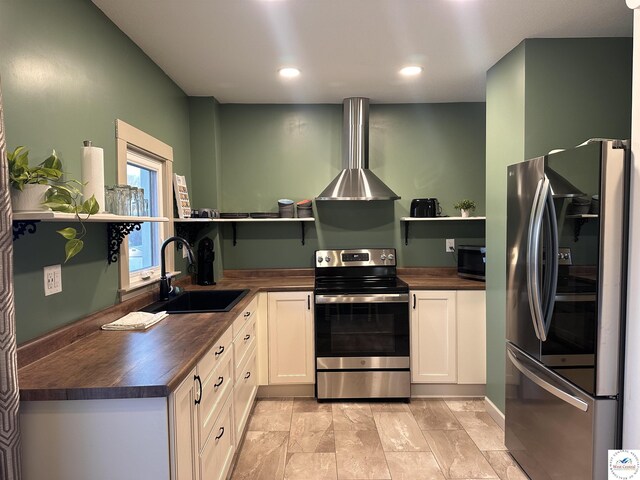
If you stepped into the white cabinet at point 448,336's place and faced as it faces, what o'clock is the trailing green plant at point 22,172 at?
The trailing green plant is roughly at 1 o'clock from the white cabinet.

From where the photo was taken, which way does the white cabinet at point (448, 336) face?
toward the camera

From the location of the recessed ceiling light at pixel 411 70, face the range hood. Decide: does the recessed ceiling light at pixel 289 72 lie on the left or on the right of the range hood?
left

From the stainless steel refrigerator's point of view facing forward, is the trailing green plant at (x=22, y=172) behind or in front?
in front

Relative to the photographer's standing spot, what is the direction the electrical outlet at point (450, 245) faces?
facing the viewer

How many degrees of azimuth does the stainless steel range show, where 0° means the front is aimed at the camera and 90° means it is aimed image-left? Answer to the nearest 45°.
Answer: approximately 0°

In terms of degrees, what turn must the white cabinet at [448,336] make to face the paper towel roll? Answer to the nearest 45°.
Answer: approximately 45° to its right

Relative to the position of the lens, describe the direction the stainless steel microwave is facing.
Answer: facing the viewer and to the left of the viewer

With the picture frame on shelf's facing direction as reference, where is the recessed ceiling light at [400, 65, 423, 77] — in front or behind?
in front

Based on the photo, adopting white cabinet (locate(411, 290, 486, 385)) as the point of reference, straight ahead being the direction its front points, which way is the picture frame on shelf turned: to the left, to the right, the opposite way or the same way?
to the left

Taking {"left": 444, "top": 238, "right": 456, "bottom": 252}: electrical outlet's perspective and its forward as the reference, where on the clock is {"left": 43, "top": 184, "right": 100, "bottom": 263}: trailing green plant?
The trailing green plant is roughly at 1 o'clock from the electrical outlet.

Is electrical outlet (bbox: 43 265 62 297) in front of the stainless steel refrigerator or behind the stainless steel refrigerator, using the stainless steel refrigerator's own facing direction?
in front

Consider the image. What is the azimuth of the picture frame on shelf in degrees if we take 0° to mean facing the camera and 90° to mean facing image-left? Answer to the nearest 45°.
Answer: approximately 315°

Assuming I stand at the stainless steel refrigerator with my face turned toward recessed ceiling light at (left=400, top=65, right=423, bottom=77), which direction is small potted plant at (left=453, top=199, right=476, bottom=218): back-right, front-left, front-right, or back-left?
front-right
